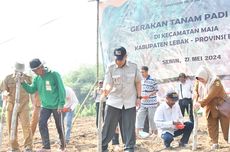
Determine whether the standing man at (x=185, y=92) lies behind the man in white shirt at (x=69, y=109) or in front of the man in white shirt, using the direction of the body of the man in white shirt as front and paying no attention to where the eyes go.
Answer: behind

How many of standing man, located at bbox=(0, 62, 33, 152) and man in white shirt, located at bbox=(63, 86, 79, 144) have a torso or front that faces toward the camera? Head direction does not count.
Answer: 1

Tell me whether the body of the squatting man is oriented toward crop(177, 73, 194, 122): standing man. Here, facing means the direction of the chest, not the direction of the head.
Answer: no

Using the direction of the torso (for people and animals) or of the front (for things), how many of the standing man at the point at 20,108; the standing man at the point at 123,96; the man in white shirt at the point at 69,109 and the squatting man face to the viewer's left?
1

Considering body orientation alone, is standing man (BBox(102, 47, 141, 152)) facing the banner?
no

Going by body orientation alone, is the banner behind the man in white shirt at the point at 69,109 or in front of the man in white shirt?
behind

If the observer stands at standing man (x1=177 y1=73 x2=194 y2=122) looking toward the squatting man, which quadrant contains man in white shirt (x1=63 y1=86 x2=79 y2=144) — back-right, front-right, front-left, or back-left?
front-right

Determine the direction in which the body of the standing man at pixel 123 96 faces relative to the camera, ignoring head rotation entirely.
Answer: toward the camera

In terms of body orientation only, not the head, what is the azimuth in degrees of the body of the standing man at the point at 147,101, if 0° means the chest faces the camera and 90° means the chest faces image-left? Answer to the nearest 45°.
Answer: approximately 45°
